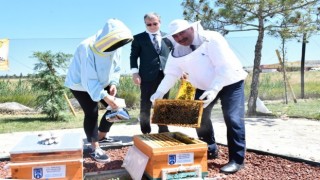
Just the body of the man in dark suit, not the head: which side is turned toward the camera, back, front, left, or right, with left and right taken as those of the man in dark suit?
front

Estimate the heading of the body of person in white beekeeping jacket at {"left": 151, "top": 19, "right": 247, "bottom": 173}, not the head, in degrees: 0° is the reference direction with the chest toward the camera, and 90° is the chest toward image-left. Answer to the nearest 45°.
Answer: approximately 45°

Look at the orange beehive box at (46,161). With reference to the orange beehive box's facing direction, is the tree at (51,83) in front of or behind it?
behind

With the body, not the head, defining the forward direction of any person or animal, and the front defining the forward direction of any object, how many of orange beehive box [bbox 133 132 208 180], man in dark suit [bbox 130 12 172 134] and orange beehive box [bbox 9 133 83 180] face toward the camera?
3

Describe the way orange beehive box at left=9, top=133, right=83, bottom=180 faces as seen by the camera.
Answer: facing the viewer

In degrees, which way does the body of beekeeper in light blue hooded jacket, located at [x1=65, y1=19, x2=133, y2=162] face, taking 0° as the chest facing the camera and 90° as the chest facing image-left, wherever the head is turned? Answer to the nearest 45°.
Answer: approximately 315°

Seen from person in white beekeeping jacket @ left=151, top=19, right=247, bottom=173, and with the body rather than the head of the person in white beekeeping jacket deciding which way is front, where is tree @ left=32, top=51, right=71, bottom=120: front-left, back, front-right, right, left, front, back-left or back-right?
right
